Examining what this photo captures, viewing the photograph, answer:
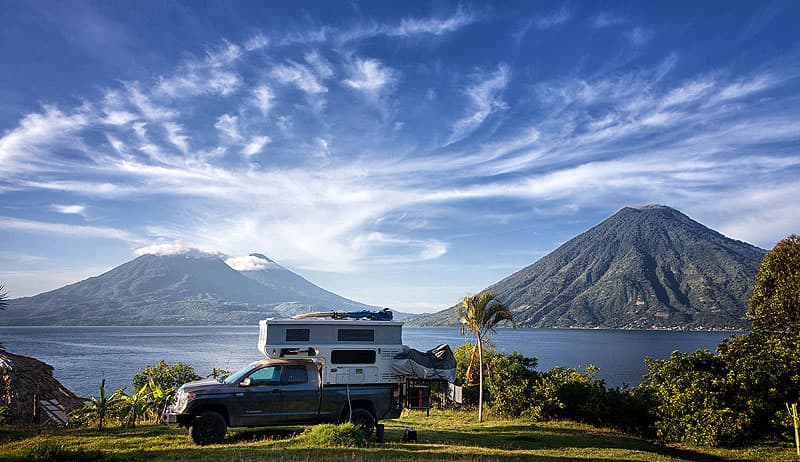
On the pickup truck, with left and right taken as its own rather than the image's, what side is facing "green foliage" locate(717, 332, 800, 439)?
back

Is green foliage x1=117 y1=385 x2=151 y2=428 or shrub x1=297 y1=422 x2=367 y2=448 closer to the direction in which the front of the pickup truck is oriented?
the green foliage

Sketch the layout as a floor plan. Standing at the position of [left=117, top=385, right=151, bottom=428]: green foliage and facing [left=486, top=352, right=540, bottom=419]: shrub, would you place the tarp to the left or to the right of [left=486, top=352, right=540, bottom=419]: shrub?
right

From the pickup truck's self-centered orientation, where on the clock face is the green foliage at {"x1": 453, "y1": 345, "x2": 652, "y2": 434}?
The green foliage is roughly at 5 o'clock from the pickup truck.

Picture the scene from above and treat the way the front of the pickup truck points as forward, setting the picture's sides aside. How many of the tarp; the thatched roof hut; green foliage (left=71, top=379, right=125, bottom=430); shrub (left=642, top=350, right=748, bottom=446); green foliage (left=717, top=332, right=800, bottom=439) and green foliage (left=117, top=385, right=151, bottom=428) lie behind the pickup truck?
3

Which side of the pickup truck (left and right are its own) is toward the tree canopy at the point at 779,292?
back

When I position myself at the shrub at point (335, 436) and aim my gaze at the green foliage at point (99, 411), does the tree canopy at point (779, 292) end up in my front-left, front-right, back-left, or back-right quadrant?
back-right

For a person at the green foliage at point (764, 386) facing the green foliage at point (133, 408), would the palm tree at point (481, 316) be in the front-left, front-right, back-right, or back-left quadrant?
front-right

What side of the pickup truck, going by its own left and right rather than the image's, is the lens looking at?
left

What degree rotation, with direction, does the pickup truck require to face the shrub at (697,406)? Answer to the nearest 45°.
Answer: approximately 180°

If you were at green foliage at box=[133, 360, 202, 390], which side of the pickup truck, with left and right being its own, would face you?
right

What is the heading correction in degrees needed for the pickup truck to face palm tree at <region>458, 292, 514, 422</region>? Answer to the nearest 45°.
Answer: approximately 135° to its right
